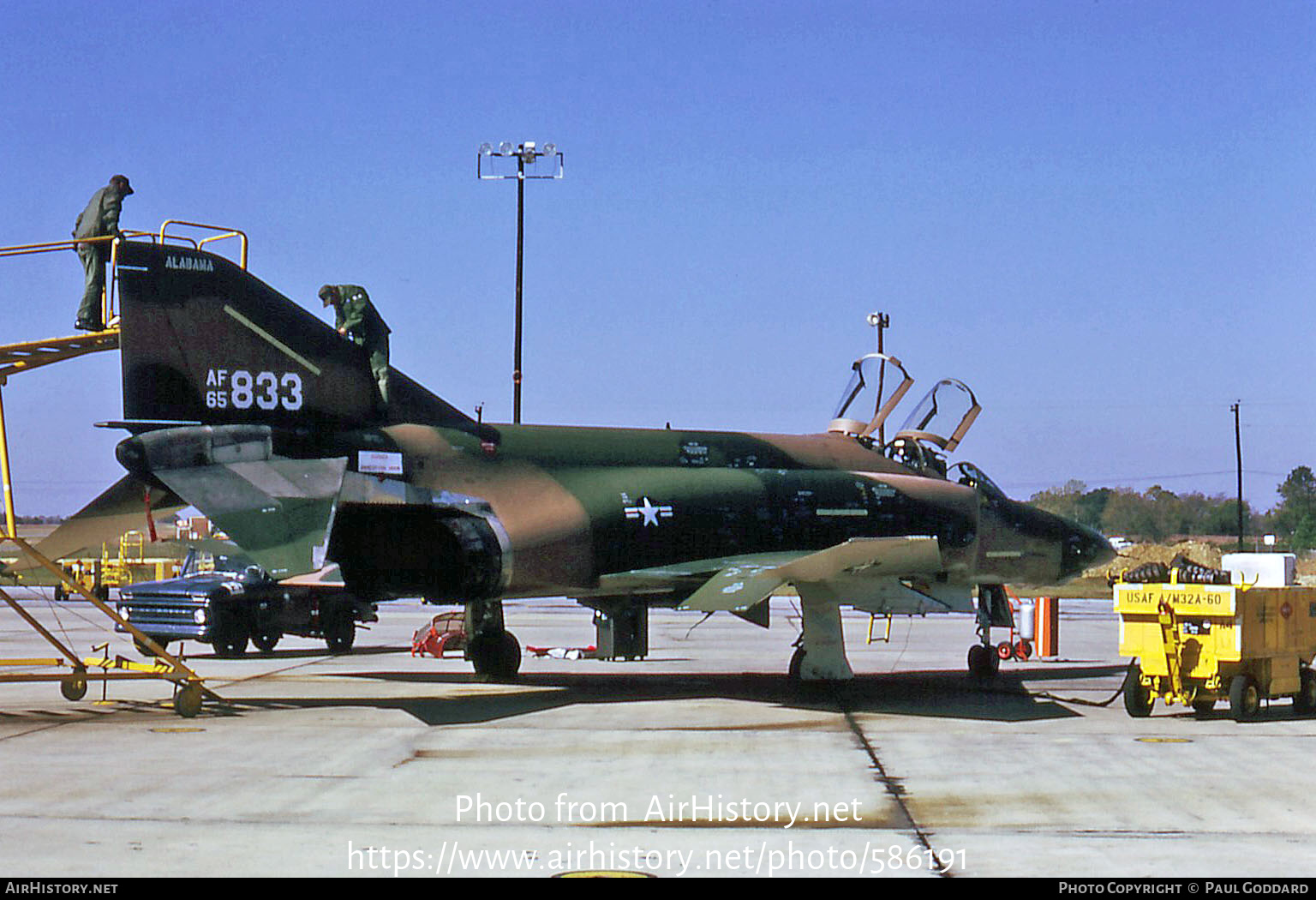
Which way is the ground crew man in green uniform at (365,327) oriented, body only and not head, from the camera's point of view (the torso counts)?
to the viewer's left

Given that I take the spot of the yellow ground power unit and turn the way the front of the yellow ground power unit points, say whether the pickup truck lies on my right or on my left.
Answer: on my right

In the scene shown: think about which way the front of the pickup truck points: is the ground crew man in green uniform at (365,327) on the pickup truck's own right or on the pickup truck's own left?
on the pickup truck's own left

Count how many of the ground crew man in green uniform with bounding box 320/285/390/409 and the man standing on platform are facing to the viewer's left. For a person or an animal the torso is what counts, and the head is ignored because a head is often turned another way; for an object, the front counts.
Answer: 1

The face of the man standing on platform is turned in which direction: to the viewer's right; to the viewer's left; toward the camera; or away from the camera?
to the viewer's right

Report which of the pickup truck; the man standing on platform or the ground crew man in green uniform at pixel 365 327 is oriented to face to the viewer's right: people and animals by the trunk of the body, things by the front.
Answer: the man standing on platform

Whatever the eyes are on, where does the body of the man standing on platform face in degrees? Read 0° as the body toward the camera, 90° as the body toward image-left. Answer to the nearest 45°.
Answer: approximately 270°

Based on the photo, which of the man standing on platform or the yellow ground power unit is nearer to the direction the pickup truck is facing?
the man standing on platform
